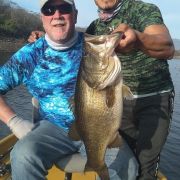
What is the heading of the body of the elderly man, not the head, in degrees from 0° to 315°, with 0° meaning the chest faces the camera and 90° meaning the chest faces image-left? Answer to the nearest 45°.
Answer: approximately 0°
